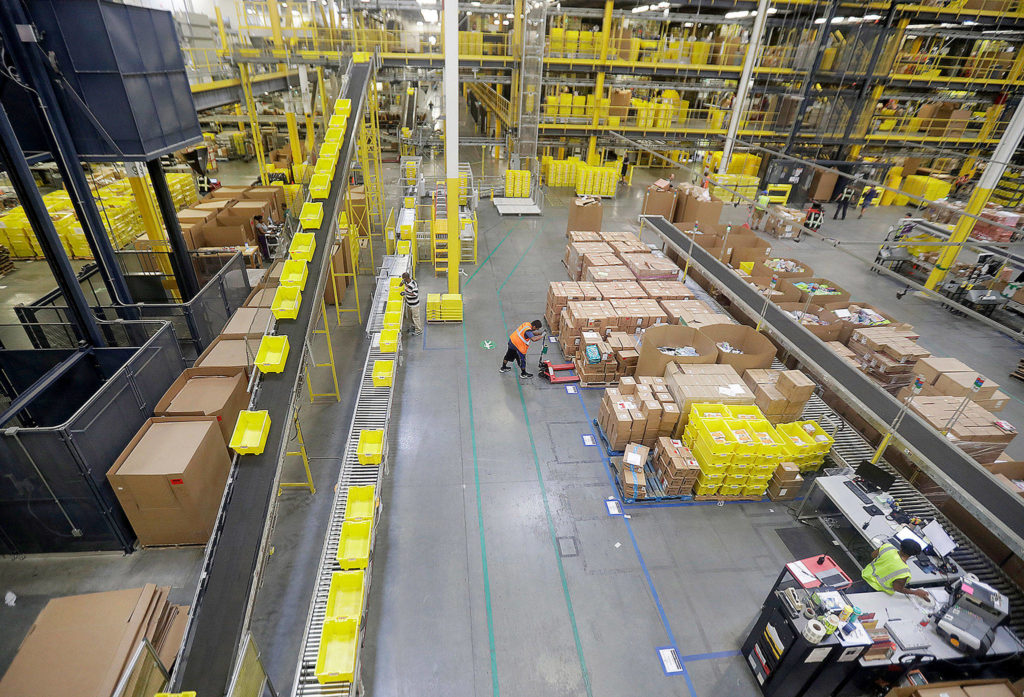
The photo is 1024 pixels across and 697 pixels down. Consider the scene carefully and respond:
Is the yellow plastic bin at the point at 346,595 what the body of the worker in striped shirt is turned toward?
no

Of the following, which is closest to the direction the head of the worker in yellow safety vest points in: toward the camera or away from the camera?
away from the camera

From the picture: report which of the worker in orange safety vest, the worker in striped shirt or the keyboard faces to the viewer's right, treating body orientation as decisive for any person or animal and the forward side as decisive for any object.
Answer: the worker in orange safety vest

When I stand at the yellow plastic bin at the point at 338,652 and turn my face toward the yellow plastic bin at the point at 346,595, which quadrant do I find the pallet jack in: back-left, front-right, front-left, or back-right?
front-right

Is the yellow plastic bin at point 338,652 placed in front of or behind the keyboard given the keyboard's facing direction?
in front

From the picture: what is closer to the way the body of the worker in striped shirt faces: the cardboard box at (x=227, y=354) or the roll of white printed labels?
the cardboard box

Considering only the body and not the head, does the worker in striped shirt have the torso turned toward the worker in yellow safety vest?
no

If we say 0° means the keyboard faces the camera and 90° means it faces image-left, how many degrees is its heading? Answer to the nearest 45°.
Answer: approximately 45°

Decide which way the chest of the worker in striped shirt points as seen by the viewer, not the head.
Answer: to the viewer's left

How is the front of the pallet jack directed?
to the viewer's right

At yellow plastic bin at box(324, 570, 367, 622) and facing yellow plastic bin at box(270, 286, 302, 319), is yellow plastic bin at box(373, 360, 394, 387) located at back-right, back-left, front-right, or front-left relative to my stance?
front-right

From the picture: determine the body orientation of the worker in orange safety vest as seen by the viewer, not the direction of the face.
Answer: to the viewer's right
